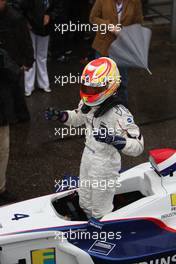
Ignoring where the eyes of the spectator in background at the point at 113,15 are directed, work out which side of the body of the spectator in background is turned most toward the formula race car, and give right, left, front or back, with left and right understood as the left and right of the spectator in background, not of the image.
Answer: front

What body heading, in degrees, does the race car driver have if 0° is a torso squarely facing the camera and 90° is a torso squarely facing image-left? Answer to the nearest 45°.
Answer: approximately 45°

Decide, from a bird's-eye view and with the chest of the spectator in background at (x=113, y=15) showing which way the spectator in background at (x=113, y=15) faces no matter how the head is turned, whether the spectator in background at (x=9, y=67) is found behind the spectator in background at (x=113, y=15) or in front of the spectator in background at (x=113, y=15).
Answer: in front

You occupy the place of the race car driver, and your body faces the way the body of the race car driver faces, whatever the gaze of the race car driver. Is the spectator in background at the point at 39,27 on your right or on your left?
on your right

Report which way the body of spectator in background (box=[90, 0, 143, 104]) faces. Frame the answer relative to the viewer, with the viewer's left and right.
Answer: facing the viewer

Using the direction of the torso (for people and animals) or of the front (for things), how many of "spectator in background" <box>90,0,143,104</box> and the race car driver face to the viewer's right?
0

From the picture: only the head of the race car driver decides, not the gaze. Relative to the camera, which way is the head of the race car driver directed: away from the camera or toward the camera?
toward the camera

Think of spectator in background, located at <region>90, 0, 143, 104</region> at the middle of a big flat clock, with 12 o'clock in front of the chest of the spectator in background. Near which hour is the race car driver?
The race car driver is roughly at 12 o'clock from the spectator in background.

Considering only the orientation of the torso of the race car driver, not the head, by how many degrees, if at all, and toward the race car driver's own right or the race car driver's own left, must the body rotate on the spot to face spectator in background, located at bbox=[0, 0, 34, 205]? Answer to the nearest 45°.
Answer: approximately 90° to the race car driver's own right

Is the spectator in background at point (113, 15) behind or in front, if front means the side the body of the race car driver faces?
behind
